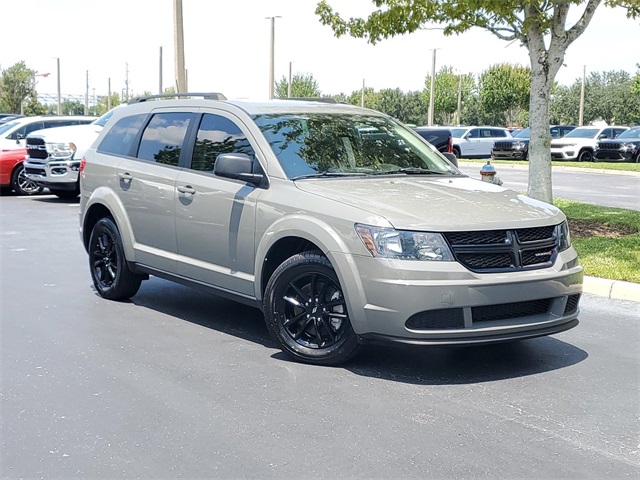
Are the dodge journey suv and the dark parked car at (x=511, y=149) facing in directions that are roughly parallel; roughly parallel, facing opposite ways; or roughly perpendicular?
roughly perpendicular

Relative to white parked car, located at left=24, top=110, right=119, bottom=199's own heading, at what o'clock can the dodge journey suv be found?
The dodge journey suv is roughly at 10 o'clock from the white parked car.

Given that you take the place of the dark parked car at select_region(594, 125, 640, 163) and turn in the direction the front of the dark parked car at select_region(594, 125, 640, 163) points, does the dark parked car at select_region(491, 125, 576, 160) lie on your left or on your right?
on your right

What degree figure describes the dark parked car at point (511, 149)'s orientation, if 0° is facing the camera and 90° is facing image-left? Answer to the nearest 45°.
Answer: approximately 45°

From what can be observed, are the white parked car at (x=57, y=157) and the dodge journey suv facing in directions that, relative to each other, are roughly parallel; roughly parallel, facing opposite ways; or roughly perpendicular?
roughly perpendicular

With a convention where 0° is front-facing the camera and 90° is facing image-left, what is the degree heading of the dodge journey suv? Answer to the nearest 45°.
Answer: approximately 315°

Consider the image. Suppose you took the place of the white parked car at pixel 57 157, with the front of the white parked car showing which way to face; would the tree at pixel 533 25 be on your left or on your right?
on your left
